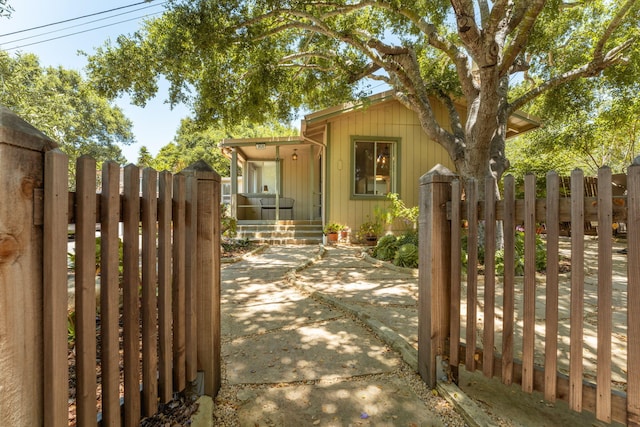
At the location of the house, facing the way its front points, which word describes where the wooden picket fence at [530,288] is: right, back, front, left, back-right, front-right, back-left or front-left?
front

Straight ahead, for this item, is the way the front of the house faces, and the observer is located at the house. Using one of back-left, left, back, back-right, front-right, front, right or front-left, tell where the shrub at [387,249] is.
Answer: front

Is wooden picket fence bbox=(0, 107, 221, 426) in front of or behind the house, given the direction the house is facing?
in front

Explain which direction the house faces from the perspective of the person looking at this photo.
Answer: facing the viewer

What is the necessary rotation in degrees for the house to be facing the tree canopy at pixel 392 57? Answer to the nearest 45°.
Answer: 0° — it already faces it

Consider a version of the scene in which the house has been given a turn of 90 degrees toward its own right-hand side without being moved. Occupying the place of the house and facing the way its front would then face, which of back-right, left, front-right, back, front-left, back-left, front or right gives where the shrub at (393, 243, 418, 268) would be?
left

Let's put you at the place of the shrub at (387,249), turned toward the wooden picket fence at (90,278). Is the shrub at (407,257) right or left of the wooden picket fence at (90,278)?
left
